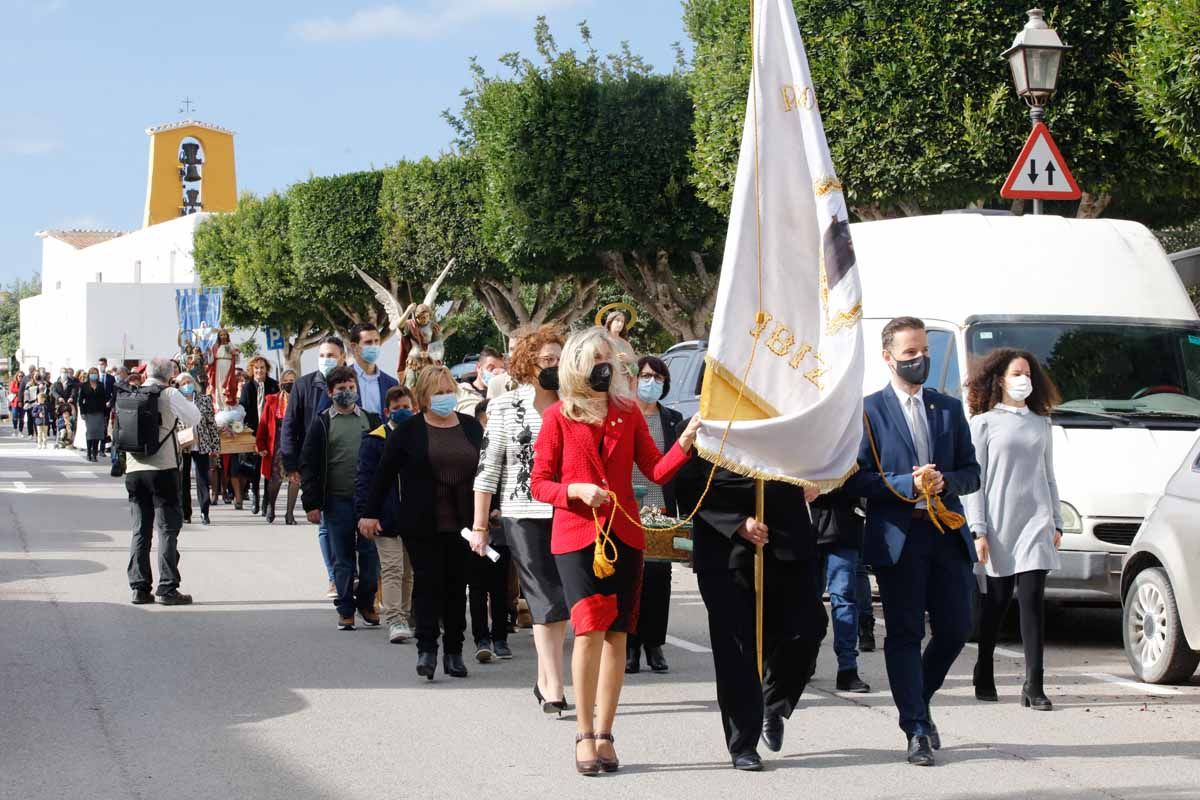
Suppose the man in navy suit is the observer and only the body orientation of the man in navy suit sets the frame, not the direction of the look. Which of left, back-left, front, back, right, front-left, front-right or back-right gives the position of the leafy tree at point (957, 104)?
back

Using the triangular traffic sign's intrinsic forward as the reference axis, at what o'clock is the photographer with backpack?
The photographer with backpack is roughly at 2 o'clock from the triangular traffic sign.

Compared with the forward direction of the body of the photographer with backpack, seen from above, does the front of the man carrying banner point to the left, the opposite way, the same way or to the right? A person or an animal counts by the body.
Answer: the opposite way

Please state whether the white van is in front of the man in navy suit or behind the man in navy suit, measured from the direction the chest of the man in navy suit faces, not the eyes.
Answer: behind

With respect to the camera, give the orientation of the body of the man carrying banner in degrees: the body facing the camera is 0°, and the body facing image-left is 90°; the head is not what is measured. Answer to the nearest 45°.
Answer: approximately 0°

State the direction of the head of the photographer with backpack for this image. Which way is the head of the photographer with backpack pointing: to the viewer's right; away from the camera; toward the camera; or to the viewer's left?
away from the camera

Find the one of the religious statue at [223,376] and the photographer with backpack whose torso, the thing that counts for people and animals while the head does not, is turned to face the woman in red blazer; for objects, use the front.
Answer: the religious statue

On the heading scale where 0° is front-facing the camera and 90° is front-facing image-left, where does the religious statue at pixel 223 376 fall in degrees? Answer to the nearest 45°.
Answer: approximately 0°

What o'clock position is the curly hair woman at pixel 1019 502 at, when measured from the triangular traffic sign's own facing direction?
The curly hair woman is roughly at 12 o'clock from the triangular traffic sign.

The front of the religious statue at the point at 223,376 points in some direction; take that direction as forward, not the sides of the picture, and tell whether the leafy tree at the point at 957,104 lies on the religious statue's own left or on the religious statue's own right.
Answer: on the religious statue's own left

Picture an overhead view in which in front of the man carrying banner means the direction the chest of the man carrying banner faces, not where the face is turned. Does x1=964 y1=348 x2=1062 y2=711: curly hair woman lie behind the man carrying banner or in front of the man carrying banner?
behind

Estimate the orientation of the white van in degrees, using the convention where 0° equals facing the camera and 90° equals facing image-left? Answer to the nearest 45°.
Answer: approximately 315°

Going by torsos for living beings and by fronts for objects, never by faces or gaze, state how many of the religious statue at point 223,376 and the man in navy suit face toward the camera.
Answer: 2

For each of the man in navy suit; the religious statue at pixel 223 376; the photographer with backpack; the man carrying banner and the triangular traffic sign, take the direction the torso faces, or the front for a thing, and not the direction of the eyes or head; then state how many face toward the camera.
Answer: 4

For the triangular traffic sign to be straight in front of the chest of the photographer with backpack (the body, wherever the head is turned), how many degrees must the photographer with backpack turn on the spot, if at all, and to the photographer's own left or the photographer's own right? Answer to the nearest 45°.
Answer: approximately 45° to the photographer's own right
